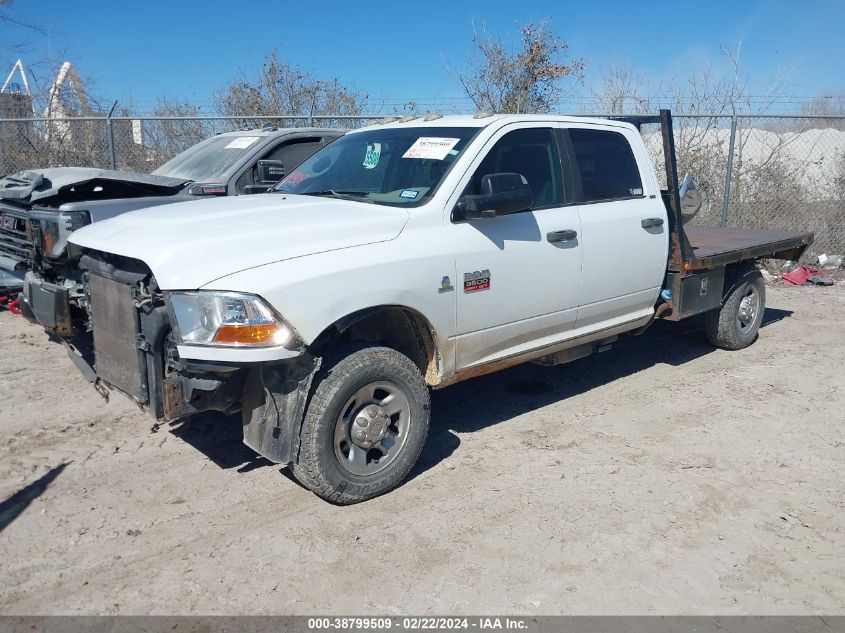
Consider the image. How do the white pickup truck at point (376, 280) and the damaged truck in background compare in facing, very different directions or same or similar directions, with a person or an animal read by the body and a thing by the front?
same or similar directions

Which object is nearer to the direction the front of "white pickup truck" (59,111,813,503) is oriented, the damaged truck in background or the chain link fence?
the damaged truck in background

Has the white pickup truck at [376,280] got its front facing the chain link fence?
no

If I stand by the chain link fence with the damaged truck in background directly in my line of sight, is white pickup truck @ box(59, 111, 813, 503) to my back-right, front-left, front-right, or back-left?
front-left

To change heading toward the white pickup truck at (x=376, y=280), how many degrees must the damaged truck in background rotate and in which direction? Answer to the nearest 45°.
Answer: approximately 90° to its left

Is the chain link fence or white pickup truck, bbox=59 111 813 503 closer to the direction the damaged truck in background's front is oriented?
the white pickup truck

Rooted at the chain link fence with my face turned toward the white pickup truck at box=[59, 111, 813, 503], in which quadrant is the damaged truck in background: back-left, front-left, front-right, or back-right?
front-right

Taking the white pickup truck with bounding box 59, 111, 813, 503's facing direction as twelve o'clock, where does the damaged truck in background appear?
The damaged truck in background is roughly at 3 o'clock from the white pickup truck.

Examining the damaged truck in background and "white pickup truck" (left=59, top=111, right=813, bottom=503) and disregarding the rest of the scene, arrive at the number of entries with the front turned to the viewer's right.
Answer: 0

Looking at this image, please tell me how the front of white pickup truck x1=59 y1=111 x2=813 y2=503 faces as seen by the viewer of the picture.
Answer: facing the viewer and to the left of the viewer
